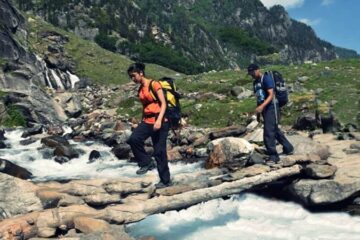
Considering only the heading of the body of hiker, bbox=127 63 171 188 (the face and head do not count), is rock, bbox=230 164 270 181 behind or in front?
behind

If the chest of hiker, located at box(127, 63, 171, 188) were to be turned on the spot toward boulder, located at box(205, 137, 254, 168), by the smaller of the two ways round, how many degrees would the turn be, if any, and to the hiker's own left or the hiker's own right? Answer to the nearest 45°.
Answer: approximately 180°

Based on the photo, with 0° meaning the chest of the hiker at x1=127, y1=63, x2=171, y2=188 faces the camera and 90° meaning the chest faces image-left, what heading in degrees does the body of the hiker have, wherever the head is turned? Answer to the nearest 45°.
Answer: approximately 45°

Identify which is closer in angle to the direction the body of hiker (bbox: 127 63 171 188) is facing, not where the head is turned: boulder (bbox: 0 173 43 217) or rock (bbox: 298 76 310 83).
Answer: the boulder

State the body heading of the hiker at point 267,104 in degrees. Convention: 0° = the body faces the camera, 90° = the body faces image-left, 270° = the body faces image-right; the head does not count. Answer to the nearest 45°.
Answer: approximately 45°

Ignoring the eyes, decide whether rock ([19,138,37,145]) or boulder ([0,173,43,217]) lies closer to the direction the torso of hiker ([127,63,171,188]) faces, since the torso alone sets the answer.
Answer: the boulder

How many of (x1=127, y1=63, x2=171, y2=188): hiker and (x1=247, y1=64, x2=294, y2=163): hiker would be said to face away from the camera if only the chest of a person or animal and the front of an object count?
0

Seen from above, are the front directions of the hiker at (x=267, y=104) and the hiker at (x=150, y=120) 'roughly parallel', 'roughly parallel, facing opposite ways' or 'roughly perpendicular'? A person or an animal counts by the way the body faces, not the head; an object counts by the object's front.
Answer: roughly parallel
